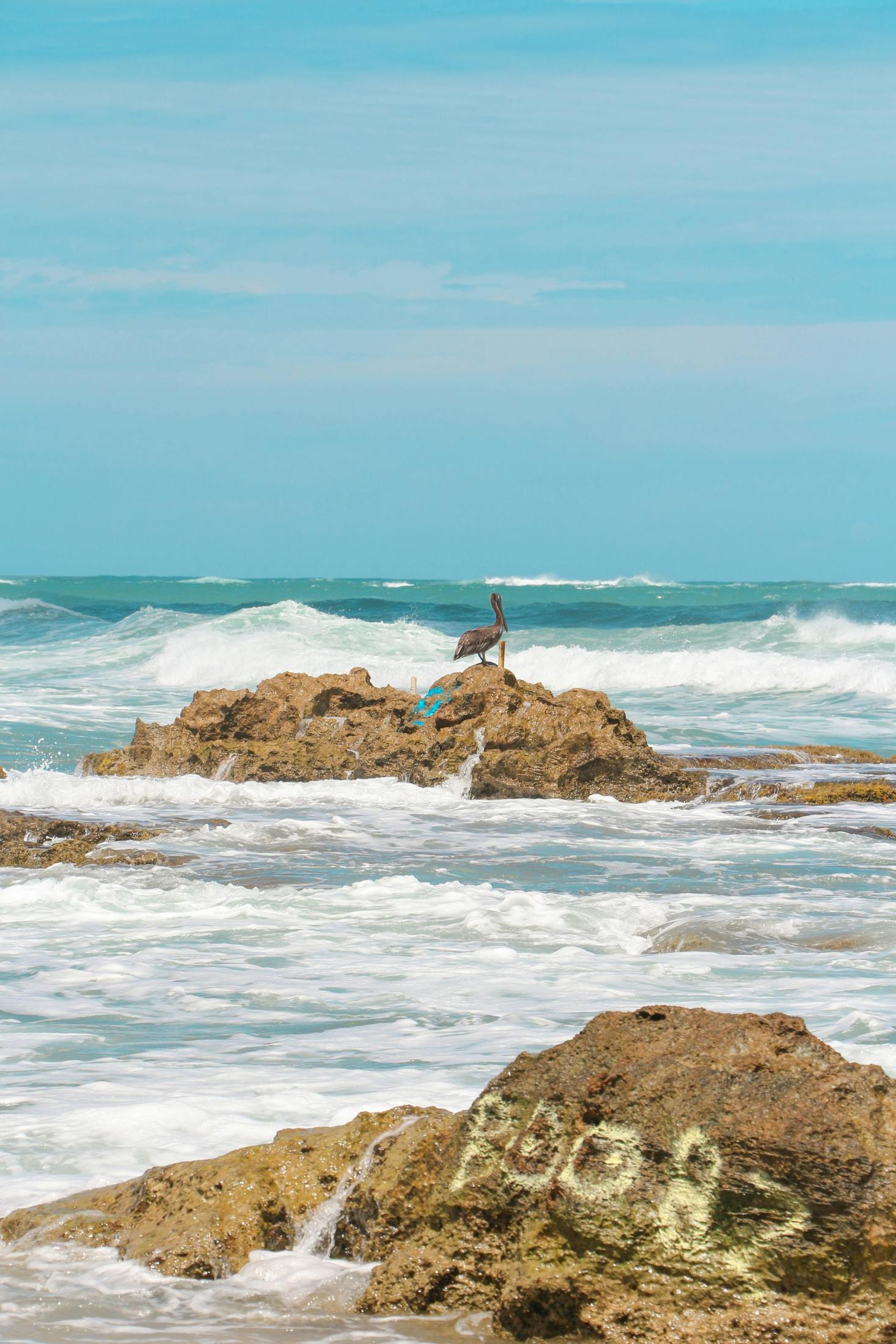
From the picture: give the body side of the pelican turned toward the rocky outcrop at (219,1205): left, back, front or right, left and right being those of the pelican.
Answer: right

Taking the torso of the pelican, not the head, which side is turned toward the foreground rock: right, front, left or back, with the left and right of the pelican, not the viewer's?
right

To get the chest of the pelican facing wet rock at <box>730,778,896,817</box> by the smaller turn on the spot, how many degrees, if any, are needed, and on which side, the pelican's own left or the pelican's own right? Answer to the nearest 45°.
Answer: approximately 45° to the pelican's own right

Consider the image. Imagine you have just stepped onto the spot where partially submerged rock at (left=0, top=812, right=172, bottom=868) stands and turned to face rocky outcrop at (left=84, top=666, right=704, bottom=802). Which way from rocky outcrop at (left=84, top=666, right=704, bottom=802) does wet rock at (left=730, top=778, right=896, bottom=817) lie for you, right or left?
right

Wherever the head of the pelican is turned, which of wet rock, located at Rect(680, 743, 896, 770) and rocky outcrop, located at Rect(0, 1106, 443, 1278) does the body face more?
the wet rock

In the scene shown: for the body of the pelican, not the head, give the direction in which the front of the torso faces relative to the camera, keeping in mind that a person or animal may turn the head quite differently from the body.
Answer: to the viewer's right

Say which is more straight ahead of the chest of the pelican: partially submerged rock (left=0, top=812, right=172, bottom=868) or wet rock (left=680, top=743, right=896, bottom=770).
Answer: the wet rock
